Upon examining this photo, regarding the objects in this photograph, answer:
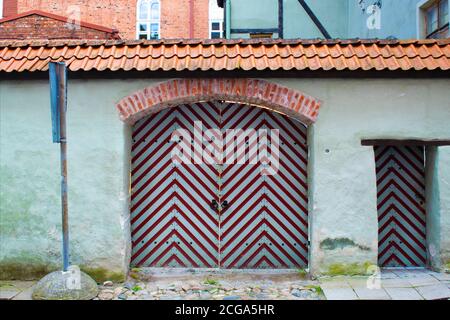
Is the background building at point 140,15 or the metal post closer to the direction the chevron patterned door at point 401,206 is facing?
the metal post

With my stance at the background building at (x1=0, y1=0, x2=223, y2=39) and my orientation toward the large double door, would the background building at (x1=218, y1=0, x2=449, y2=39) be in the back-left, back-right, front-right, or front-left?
front-left

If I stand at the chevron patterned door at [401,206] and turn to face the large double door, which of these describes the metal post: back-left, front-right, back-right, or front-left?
front-left

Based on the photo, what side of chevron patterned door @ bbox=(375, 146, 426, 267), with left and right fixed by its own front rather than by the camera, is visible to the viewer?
front

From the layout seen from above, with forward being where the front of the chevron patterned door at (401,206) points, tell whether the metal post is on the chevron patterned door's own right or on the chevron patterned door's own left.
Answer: on the chevron patterned door's own right

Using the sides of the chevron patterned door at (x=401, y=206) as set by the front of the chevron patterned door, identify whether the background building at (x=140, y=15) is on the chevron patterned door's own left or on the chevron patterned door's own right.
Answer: on the chevron patterned door's own right

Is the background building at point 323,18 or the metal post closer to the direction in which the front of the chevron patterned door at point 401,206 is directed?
the metal post

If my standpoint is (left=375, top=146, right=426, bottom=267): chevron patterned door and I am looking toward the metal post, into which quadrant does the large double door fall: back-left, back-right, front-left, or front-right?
front-right

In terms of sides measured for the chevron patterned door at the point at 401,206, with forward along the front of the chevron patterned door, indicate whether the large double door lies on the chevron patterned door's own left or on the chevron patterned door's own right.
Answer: on the chevron patterned door's own right

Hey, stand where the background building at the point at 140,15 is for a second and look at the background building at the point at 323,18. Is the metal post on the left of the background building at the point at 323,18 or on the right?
right

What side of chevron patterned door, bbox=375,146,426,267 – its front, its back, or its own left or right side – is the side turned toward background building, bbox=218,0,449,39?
back
